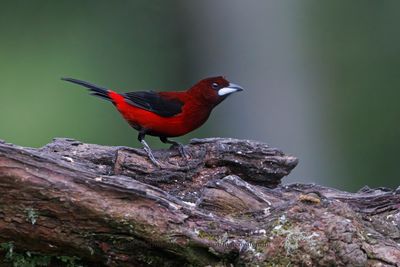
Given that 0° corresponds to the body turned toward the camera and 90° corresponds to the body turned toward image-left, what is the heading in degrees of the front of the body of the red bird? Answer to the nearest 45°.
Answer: approximately 270°
